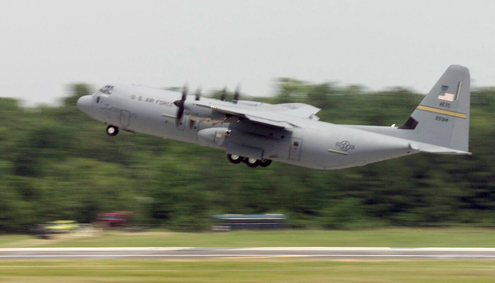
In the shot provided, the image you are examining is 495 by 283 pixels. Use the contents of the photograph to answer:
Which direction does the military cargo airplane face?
to the viewer's left
